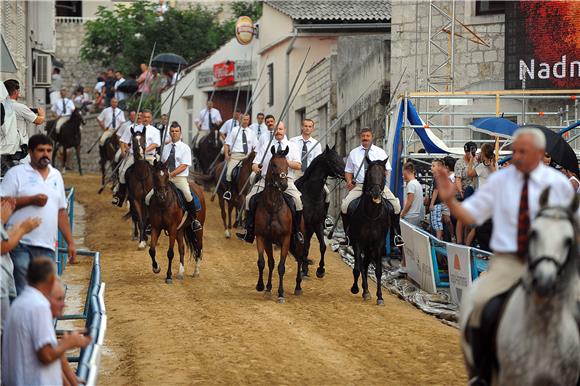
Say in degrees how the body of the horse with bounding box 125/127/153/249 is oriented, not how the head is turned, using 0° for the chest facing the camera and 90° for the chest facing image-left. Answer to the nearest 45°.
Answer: approximately 0°

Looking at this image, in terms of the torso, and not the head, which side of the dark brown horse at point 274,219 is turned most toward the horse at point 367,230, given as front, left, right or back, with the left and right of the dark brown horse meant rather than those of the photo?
left

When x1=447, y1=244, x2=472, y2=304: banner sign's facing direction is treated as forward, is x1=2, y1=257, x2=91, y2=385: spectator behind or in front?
in front

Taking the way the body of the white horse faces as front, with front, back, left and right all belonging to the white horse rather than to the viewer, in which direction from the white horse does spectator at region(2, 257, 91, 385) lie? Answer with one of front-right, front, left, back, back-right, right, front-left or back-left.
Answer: right

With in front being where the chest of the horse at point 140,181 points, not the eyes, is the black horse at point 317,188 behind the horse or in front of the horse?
in front

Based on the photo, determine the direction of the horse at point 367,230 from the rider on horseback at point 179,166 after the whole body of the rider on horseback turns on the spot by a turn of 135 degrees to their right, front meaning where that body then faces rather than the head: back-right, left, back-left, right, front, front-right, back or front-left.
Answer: back-right

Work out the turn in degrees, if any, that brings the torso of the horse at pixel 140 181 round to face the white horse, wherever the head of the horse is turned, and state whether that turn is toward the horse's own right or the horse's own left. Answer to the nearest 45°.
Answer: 0° — it already faces it

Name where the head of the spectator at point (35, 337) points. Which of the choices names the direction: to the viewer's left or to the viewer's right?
to the viewer's right

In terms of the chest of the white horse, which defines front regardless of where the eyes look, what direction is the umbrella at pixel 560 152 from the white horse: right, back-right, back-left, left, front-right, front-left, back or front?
back

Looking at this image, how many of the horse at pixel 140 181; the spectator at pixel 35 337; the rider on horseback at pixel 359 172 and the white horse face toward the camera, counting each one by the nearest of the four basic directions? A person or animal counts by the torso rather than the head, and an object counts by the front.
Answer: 3

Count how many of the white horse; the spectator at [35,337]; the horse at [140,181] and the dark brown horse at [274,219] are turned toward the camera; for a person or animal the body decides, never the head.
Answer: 3

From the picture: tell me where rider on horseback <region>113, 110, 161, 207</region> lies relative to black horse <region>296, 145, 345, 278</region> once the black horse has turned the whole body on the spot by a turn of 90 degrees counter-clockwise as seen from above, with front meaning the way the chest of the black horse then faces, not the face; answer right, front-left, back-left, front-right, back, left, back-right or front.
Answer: left

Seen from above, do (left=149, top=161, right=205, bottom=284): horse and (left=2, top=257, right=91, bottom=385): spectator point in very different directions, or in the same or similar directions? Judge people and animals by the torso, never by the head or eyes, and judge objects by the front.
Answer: very different directions

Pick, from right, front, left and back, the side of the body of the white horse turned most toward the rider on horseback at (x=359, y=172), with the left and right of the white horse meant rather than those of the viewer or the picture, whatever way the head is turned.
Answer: back

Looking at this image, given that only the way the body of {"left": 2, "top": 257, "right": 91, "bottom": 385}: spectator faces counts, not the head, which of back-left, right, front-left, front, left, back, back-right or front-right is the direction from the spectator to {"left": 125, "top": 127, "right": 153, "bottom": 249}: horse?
front-left

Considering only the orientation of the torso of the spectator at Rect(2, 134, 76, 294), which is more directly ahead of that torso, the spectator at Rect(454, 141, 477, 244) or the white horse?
the white horse
